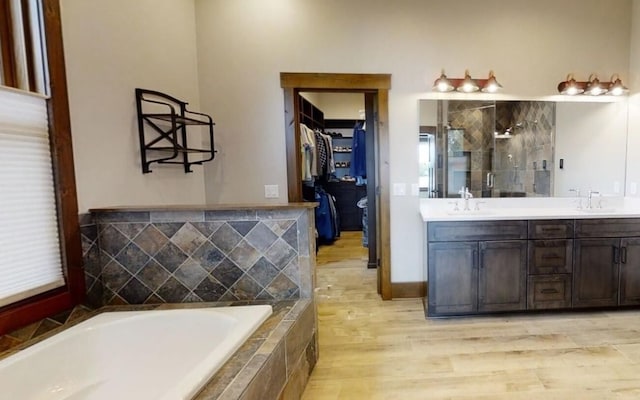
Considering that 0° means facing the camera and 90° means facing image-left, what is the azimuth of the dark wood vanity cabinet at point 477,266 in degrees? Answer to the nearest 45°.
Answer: approximately 0°

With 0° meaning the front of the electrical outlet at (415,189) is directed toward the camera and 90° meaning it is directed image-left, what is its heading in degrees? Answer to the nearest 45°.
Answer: approximately 0°

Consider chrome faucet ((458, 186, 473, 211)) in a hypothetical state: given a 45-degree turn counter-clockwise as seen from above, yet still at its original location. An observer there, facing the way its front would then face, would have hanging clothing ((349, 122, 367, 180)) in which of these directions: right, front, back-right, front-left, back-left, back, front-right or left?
back

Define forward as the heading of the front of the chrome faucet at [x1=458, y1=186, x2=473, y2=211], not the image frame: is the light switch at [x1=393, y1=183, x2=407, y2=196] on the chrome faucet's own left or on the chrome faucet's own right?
on the chrome faucet's own right

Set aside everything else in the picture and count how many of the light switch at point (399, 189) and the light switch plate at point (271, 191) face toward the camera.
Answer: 2

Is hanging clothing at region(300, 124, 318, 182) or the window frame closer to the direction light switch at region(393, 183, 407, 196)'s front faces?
the window frame
